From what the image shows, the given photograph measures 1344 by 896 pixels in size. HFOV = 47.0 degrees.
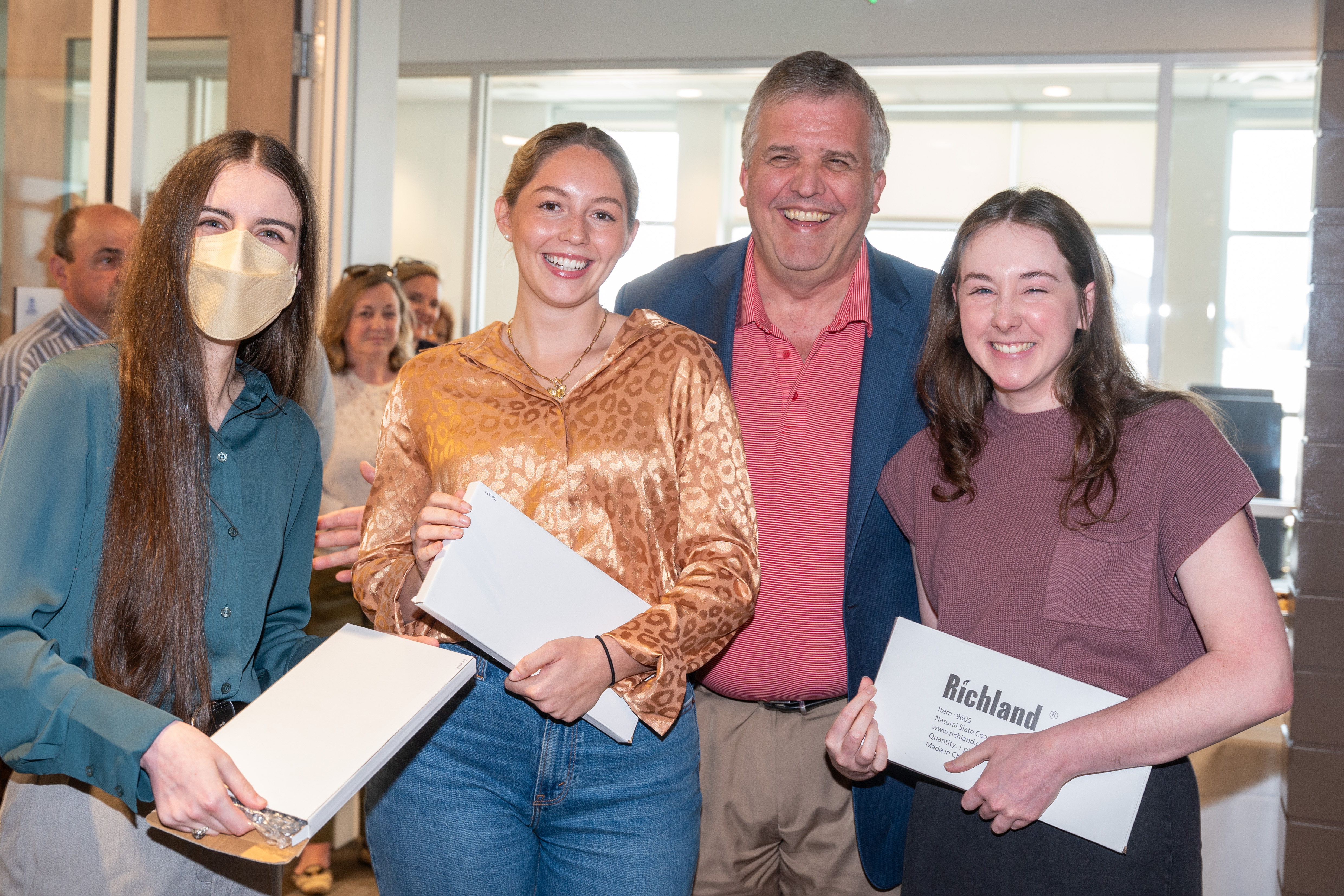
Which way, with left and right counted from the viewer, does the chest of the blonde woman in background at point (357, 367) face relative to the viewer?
facing the viewer

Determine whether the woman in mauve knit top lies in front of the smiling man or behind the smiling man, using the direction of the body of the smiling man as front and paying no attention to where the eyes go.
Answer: in front

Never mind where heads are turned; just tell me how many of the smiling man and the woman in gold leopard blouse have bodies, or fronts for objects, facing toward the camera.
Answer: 2

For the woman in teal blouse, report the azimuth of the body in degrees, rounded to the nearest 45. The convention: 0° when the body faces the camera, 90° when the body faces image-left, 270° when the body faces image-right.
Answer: approximately 315°

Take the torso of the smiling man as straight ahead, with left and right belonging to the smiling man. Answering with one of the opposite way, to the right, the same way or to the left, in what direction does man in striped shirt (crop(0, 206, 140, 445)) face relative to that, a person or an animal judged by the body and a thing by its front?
to the left

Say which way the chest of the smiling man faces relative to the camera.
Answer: toward the camera

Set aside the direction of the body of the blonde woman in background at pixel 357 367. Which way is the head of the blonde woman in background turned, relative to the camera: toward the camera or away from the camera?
toward the camera

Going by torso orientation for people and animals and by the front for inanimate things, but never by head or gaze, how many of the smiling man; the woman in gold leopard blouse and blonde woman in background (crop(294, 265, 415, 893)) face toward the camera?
3

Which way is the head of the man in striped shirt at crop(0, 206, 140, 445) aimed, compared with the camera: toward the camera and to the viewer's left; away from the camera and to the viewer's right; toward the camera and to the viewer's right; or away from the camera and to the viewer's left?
toward the camera and to the viewer's right

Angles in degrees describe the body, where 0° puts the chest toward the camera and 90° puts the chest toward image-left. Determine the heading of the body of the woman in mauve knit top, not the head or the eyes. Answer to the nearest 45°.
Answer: approximately 45°

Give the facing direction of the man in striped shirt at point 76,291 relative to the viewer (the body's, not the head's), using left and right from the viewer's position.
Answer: facing the viewer and to the right of the viewer

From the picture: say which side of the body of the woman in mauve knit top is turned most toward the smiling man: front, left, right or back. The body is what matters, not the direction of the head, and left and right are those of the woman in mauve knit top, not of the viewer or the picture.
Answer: right

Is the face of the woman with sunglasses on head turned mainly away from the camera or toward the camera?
toward the camera

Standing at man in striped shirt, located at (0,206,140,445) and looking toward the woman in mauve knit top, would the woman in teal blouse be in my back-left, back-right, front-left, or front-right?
front-right

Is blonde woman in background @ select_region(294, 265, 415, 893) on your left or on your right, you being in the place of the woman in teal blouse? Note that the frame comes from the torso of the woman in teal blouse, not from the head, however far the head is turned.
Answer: on your left

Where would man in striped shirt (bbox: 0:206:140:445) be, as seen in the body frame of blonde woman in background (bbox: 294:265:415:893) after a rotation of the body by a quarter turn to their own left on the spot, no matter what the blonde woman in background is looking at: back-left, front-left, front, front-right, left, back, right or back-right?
back-right
